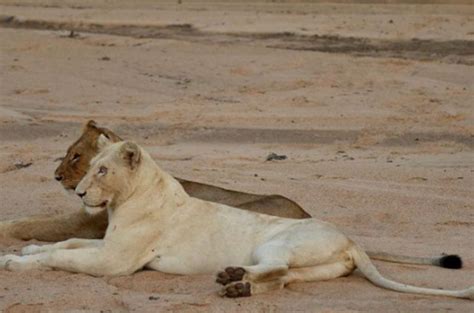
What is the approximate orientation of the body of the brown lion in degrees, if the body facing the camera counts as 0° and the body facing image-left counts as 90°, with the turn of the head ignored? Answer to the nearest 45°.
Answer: approximately 90°

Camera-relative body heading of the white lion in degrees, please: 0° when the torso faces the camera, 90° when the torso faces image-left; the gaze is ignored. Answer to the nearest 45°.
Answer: approximately 90°

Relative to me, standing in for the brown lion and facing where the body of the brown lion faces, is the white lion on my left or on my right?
on my left

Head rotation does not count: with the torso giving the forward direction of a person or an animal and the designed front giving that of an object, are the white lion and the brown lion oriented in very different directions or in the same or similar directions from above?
same or similar directions

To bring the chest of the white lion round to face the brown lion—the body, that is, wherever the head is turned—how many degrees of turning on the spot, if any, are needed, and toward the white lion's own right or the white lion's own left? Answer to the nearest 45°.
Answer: approximately 45° to the white lion's own right

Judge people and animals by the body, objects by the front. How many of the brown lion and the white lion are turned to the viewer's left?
2
